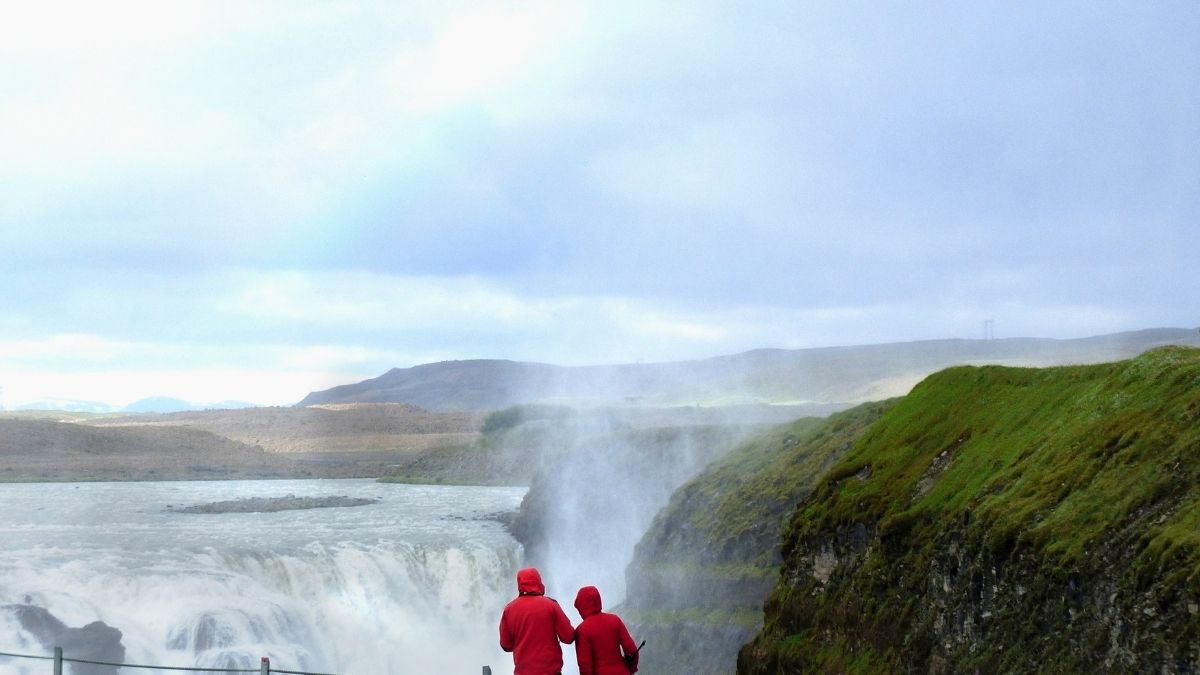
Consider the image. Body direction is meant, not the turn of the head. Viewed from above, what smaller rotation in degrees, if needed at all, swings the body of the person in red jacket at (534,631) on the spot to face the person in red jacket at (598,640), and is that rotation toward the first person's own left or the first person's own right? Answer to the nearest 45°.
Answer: approximately 90° to the first person's own right

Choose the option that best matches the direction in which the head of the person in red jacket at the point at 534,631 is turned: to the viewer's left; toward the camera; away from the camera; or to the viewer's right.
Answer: away from the camera

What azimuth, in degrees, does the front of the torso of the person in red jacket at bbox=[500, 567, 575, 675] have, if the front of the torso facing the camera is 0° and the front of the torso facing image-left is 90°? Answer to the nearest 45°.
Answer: approximately 180°

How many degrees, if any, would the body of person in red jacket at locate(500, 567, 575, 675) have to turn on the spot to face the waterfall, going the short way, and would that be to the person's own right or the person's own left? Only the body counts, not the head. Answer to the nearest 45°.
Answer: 0° — they already face it
